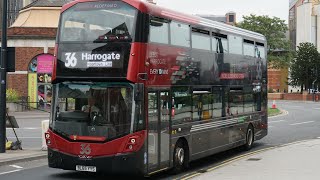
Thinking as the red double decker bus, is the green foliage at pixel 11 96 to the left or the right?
on its right

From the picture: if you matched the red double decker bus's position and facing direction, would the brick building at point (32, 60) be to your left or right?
on your right

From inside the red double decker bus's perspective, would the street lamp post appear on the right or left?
on its right

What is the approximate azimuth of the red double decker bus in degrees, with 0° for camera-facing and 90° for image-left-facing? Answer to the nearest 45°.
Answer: approximately 45°
